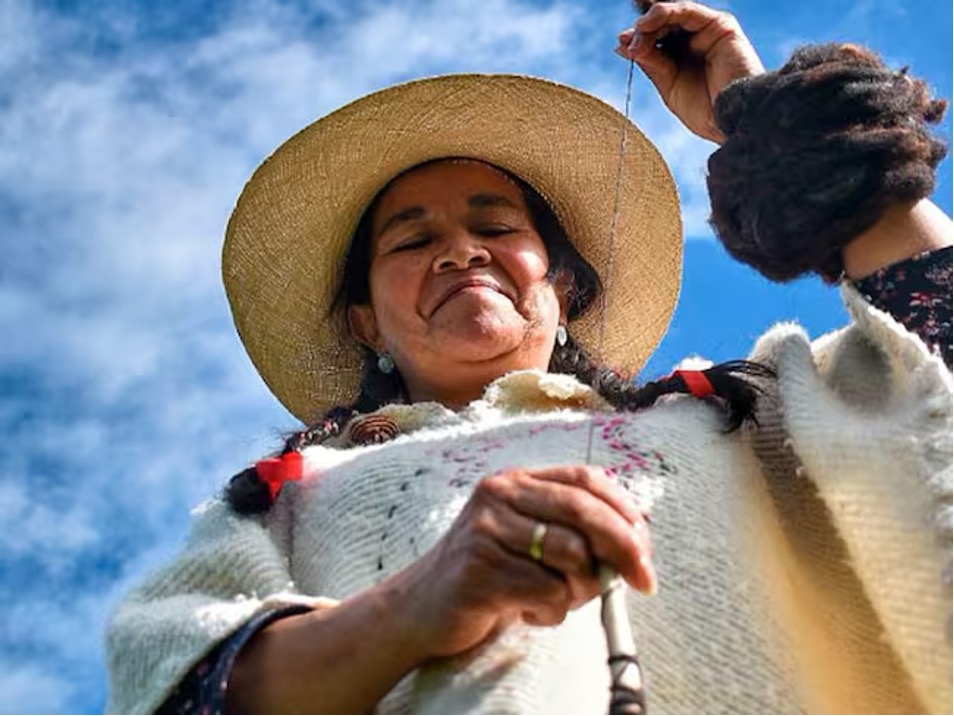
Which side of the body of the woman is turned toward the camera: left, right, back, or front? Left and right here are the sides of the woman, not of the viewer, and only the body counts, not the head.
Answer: front
